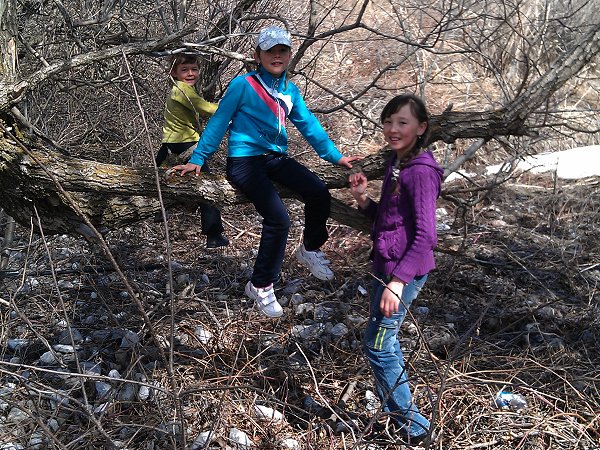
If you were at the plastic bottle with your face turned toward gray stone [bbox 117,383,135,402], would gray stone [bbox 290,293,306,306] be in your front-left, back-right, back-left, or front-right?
front-right

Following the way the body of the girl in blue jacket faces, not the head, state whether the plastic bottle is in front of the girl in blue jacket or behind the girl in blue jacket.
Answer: in front

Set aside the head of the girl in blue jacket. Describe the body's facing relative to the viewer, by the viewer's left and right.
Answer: facing the viewer and to the right of the viewer

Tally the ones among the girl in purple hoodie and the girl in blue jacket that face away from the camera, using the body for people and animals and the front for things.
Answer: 0

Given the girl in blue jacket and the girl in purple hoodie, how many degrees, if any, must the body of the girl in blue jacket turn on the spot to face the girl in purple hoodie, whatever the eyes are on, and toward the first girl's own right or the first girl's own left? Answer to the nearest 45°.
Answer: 0° — they already face them

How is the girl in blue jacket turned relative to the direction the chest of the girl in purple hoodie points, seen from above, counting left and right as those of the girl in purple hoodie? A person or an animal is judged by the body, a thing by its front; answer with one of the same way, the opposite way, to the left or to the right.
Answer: to the left

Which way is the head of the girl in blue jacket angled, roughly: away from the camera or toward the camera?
toward the camera
